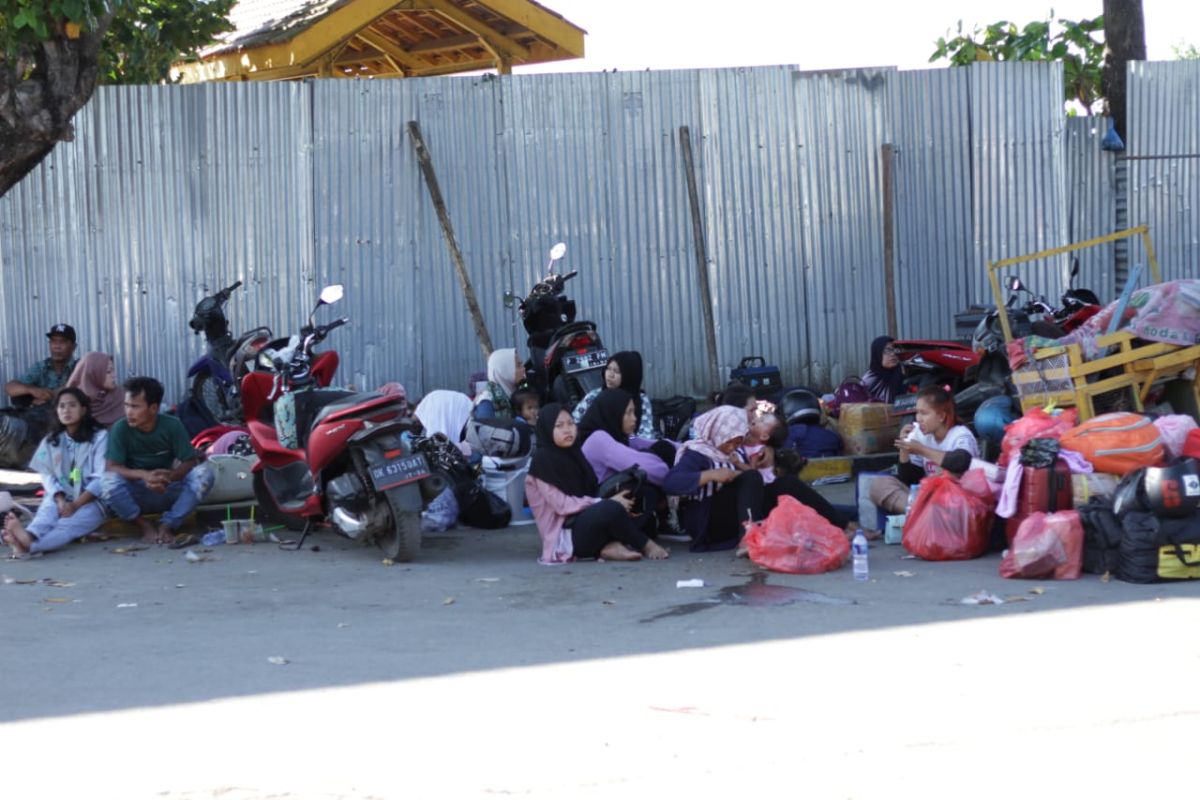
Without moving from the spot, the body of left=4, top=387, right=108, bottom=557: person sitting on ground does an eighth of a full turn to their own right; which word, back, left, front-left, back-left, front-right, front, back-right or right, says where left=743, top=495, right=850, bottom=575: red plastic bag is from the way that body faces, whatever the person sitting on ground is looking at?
back-left

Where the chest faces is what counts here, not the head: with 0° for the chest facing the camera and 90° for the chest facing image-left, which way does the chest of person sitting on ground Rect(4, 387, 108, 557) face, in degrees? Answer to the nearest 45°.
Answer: approximately 45°

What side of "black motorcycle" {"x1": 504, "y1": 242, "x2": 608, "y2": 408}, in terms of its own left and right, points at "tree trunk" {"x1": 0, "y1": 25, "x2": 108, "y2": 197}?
left

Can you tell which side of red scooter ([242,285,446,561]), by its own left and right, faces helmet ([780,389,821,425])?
right

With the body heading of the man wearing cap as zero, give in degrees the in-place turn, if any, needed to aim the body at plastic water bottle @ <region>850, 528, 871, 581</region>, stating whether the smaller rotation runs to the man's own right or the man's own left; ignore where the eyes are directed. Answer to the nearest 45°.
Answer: approximately 90° to the man's own left

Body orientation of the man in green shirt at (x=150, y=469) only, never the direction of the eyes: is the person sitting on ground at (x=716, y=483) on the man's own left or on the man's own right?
on the man's own left

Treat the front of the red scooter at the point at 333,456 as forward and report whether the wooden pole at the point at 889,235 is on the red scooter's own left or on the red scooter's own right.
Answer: on the red scooter's own right

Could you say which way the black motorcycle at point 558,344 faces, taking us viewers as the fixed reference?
facing away from the viewer and to the left of the viewer

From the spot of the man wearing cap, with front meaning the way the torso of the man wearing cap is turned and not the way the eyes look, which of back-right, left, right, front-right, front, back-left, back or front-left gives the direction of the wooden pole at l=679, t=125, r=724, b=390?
back-left
